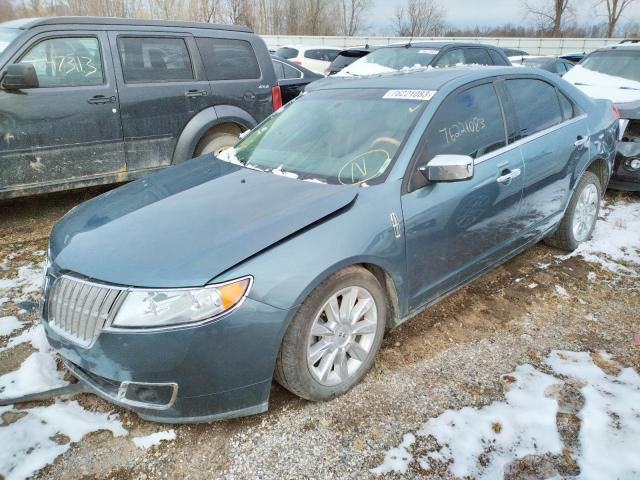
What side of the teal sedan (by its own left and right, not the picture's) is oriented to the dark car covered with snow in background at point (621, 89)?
back

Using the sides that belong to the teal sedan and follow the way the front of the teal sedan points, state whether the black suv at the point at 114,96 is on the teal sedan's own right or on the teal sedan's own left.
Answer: on the teal sedan's own right

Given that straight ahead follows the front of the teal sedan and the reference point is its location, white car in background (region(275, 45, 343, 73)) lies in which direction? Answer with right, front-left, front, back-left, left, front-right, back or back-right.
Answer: back-right

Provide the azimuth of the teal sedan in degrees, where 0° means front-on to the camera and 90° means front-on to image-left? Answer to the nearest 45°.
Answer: approximately 45°
